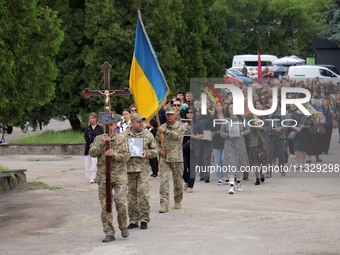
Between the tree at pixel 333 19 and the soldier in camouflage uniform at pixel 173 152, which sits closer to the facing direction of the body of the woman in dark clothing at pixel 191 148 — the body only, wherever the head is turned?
the soldier in camouflage uniform

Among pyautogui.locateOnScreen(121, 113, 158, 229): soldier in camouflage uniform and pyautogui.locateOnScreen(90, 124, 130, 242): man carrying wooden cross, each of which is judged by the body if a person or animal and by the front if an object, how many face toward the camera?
2

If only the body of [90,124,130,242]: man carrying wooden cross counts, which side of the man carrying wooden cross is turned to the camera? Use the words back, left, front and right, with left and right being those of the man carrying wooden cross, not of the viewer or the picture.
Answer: front

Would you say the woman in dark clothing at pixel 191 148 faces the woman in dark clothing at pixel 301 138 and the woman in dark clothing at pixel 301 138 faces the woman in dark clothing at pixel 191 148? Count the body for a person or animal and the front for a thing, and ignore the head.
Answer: no

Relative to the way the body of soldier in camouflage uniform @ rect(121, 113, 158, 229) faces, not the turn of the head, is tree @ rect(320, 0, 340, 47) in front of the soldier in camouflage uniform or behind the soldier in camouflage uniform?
behind

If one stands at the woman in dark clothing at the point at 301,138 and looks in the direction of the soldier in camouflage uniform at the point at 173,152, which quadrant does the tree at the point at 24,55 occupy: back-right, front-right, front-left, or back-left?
front-right

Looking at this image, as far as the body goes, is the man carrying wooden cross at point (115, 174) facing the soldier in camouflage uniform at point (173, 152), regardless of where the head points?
no

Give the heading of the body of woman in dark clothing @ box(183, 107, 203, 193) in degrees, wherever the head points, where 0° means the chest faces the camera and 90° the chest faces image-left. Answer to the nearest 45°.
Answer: approximately 45°

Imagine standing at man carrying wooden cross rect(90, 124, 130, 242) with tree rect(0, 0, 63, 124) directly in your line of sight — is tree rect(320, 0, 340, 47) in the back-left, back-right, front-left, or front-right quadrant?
front-right

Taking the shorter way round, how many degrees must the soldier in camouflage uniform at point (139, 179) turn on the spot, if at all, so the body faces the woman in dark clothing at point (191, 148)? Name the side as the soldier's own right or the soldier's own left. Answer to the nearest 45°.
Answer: approximately 180°

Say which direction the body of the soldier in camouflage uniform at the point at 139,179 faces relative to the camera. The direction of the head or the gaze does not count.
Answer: toward the camera

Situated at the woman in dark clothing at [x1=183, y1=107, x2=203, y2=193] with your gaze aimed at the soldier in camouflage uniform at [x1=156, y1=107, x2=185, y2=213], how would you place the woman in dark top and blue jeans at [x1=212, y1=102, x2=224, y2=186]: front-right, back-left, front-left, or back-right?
back-left

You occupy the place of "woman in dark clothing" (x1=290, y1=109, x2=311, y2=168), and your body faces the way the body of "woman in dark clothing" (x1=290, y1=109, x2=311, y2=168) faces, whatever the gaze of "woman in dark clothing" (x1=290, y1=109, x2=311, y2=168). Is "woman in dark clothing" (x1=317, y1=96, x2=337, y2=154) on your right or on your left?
on your left

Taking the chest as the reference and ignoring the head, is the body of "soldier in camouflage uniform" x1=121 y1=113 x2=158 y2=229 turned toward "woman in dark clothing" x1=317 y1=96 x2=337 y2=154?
no

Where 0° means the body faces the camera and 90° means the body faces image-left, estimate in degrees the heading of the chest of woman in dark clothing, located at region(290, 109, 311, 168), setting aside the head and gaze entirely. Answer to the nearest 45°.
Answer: approximately 45°

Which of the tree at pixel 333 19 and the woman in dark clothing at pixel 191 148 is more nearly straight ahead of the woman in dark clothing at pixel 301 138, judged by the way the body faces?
the woman in dark clothing
